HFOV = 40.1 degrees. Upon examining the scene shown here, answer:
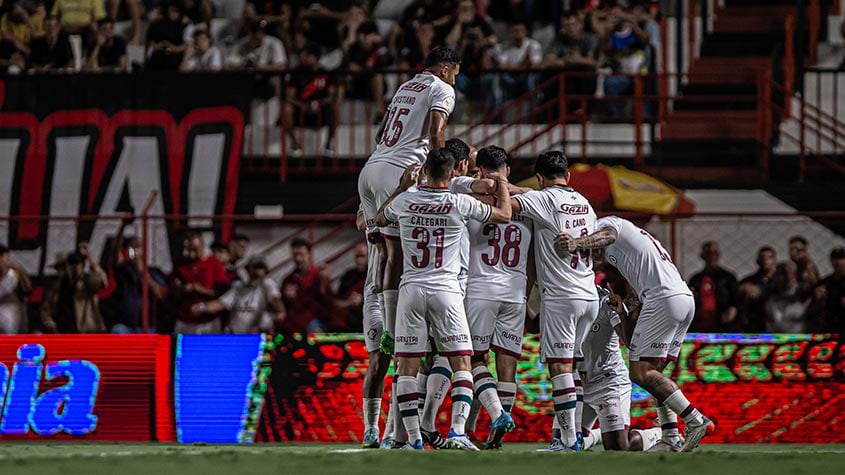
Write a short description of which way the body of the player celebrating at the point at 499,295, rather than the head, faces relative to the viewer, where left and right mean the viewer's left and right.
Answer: facing away from the viewer

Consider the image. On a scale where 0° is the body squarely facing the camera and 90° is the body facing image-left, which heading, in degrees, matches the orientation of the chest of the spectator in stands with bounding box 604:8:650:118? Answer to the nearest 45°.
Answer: approximately 0°

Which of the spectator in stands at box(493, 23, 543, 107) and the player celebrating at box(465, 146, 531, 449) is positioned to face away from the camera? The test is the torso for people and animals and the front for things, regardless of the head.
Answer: the player celebrating

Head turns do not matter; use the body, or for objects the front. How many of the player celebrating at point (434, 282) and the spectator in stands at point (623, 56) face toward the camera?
1

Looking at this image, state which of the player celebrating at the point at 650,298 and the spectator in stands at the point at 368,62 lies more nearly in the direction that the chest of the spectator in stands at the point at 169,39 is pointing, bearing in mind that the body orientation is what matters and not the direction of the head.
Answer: the player celebrating

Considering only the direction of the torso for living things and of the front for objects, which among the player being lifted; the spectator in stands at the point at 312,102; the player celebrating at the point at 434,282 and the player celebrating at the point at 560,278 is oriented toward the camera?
the spectator in stands

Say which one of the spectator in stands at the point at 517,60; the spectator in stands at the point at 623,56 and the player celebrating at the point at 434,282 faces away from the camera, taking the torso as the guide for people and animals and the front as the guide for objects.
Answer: the player celebrating

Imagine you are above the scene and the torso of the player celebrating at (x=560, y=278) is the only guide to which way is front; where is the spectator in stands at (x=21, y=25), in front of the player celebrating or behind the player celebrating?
in front

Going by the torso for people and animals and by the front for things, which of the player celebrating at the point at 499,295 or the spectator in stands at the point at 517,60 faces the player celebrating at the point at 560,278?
the spectator in stands

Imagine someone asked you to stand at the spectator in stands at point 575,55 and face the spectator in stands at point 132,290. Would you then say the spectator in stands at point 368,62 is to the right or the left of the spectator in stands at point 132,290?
right

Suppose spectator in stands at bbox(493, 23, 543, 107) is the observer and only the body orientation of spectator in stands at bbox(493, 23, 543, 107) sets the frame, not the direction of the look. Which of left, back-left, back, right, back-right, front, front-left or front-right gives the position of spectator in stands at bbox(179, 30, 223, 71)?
right

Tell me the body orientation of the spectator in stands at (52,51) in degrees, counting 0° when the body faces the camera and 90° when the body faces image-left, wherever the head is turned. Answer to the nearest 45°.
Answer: approximately 0°

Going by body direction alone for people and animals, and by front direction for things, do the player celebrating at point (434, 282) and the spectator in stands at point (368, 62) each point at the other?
yes
